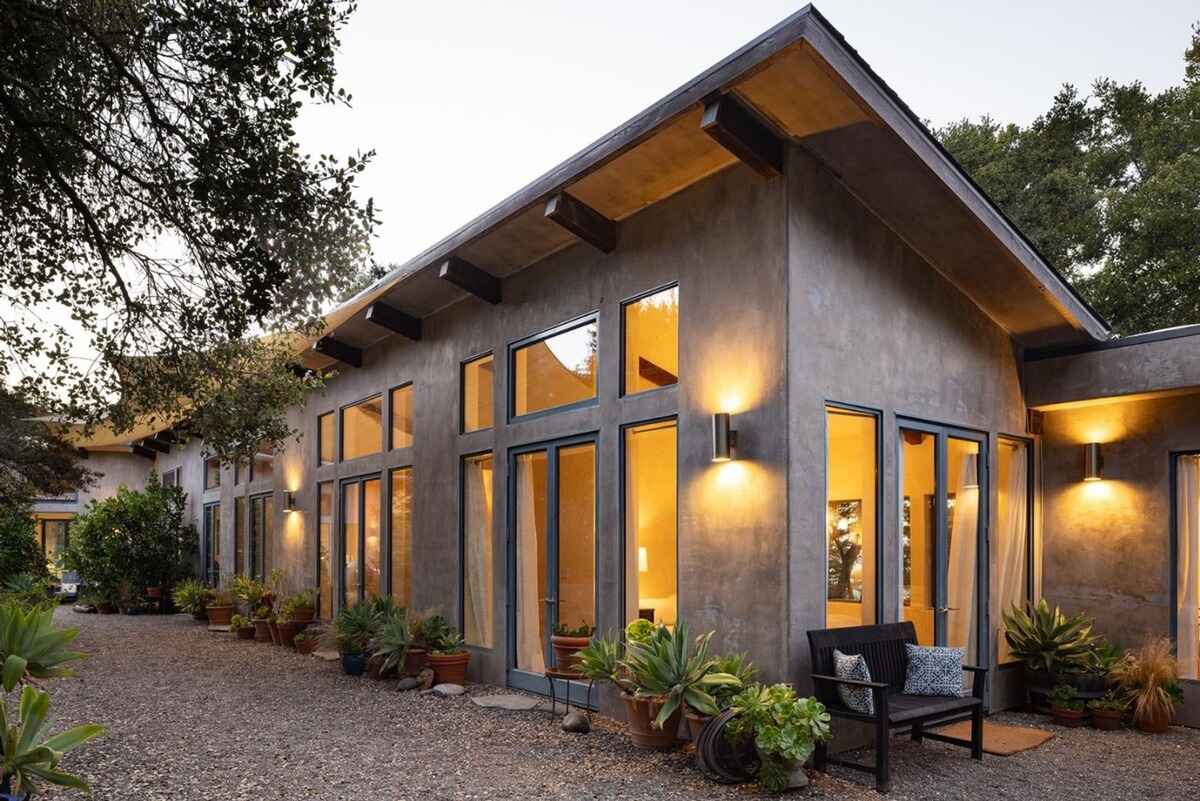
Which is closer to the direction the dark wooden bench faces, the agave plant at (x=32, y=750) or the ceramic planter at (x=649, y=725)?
the agave plant

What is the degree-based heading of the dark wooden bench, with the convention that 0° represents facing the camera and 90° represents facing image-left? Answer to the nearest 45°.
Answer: approximately 315°

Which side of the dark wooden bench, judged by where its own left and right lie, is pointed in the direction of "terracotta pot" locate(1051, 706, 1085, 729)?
left

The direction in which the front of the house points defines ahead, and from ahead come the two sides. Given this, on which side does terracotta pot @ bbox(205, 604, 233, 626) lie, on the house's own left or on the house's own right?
on the house's own right

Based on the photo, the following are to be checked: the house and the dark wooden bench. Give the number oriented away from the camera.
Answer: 0

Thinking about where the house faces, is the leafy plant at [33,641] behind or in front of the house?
in front

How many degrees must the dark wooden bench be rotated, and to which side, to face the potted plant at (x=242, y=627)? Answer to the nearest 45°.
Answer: approximately 180°
